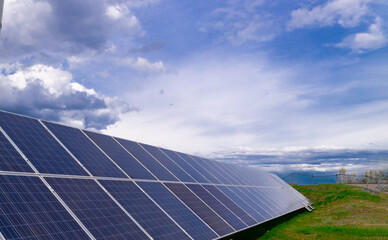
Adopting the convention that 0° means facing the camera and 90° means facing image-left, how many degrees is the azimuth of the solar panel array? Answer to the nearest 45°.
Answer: approximately 315°
